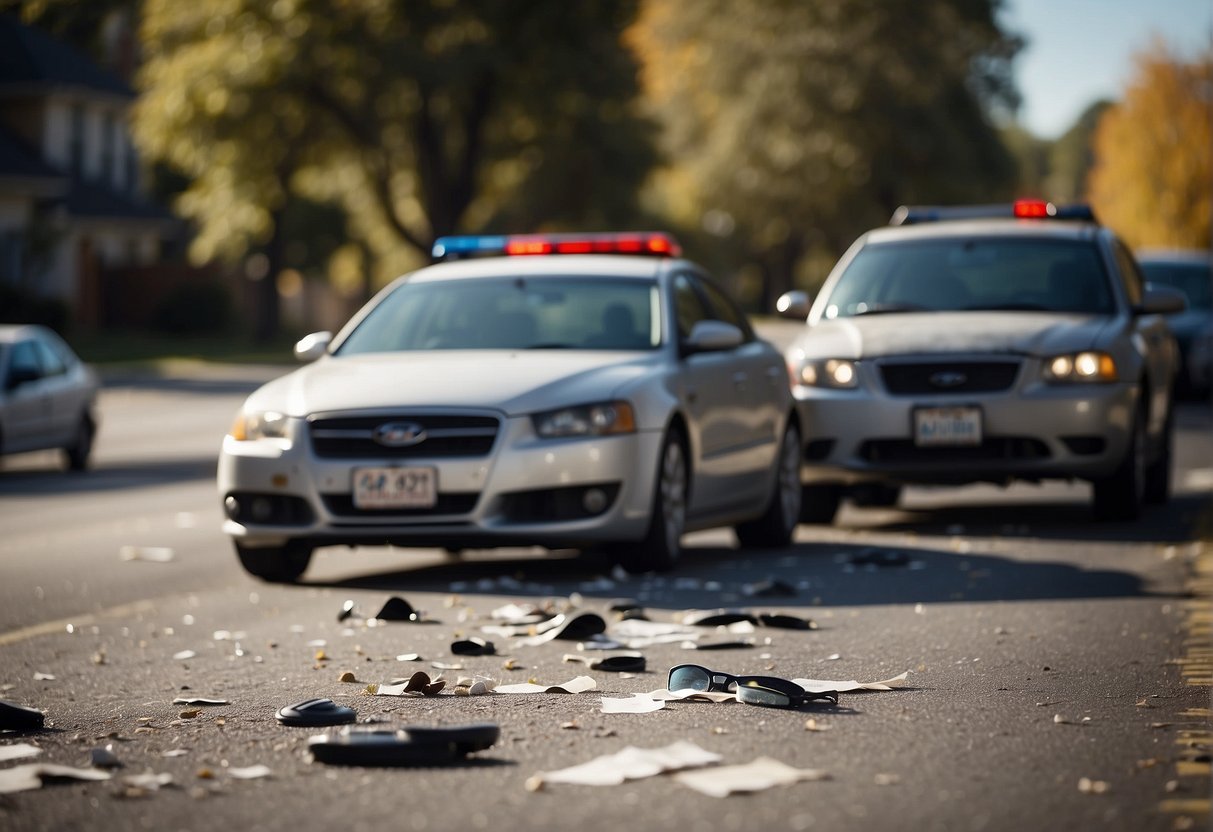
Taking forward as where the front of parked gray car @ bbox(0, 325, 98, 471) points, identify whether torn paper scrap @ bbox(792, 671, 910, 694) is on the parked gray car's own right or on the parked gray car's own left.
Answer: on the parked gray car's own left

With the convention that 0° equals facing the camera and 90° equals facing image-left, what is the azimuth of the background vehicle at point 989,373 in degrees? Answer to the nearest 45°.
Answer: approximately 0°

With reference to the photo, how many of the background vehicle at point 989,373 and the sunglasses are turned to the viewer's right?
0

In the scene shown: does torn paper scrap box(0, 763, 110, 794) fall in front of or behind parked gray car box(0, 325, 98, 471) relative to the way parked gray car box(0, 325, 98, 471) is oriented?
in front

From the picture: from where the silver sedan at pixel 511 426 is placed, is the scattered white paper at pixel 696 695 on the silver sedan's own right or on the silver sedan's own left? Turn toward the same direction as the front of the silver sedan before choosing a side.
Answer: on the silver sedan's own left

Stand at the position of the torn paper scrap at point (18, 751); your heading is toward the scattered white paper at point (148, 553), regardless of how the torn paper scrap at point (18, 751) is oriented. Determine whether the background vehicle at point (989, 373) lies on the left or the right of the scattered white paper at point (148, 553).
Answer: right

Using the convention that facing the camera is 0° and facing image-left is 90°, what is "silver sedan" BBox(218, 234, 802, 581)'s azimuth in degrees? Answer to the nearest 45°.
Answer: approximately 45°

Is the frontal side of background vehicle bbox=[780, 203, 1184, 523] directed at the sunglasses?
yes

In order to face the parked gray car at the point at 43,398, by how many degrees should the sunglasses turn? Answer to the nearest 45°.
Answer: approximately 90° to its right

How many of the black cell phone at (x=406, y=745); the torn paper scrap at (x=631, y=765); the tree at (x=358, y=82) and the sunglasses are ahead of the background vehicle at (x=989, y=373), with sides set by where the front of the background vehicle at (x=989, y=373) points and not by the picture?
3

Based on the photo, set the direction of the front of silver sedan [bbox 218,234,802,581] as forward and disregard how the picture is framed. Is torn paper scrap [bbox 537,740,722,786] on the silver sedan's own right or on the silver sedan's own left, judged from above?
on the silver sedan's own left

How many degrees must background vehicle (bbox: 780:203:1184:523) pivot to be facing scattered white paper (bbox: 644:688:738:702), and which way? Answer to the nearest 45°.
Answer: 0° — it already faces it

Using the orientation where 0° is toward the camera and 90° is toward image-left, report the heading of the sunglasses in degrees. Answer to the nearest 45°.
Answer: approximately 45°

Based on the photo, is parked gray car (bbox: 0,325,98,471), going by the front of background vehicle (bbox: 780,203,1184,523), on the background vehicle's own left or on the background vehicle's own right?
on the background vehicle's own right

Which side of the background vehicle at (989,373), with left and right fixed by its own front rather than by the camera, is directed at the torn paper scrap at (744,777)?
front
